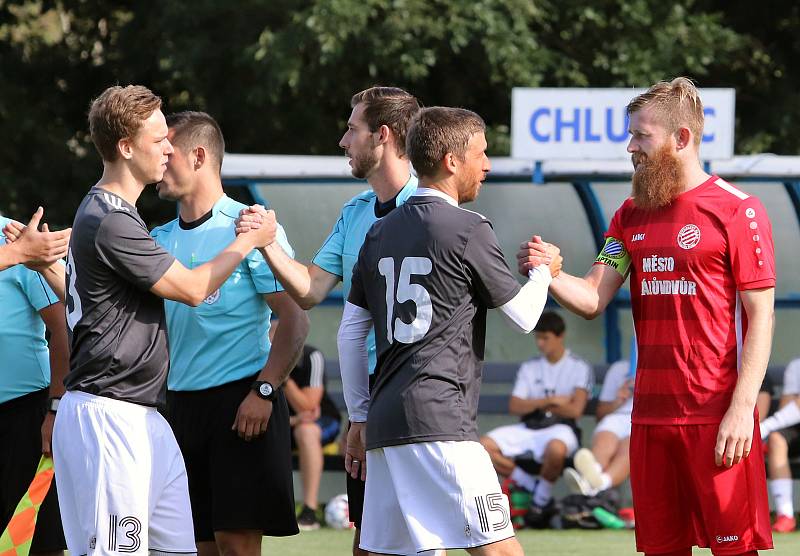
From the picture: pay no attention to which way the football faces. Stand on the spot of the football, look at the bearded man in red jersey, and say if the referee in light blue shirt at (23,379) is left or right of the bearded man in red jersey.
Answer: right

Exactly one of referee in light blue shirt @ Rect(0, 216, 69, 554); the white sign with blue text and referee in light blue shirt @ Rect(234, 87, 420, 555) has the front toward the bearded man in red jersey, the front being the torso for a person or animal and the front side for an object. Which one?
the white sign with blue text

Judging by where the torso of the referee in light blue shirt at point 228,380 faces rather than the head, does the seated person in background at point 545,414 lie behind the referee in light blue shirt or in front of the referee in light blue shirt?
behind

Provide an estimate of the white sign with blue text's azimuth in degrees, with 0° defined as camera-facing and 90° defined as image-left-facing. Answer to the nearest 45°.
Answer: approximately 0°

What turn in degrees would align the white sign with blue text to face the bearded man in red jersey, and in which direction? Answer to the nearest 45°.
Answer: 0° — it already faces them

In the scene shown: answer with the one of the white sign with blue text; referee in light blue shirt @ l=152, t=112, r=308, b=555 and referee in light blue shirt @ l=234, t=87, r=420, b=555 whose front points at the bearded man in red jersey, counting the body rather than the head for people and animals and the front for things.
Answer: the white sign with blue text

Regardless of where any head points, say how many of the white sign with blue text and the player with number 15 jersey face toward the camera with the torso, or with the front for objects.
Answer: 1

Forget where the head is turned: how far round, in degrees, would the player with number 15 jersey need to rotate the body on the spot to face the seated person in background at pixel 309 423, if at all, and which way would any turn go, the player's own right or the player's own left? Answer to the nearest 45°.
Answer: approximately 45° to the player's own left

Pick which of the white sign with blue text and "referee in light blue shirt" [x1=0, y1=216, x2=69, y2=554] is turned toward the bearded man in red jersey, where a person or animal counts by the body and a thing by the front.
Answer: the white sign with blue text
